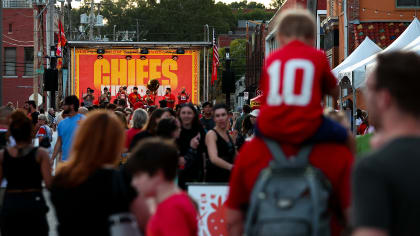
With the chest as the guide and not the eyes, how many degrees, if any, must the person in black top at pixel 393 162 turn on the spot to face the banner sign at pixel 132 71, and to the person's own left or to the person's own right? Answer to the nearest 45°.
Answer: approximately 45° to the person's own right

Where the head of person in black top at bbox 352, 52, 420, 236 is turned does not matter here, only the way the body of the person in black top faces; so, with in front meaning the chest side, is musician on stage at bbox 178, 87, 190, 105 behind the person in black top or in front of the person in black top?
in front

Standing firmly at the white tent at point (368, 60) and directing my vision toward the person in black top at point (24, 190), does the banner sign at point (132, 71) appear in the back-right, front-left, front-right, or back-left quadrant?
back-right

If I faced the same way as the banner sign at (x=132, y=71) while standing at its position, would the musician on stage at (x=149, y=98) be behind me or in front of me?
in front

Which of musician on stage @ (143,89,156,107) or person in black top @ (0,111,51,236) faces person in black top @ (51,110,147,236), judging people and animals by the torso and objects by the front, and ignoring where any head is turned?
the musician on stage

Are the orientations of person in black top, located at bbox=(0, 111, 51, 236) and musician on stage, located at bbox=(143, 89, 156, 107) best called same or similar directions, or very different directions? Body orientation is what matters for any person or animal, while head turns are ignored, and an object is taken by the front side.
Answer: very different directions

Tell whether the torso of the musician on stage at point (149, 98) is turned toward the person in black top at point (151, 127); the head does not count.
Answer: yes

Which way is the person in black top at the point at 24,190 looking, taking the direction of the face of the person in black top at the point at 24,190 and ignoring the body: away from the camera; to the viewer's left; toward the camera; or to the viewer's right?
away from the camera

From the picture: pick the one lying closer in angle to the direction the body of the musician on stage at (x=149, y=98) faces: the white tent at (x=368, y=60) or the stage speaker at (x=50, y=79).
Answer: the white tent

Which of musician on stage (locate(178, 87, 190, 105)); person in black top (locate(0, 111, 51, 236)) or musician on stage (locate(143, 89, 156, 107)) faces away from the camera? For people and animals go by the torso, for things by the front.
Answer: the person in black top

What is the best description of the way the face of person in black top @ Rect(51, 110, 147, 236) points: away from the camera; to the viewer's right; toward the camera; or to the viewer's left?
away from the camera

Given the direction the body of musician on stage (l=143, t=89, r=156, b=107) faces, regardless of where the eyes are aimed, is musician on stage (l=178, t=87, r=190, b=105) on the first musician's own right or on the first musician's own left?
on the first musician's own left

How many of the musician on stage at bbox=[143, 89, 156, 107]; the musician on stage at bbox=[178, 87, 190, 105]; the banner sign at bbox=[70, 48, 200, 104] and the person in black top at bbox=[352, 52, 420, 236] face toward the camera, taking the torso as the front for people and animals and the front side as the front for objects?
3
